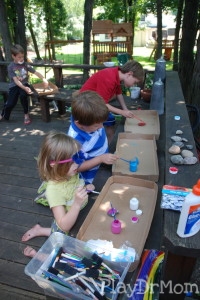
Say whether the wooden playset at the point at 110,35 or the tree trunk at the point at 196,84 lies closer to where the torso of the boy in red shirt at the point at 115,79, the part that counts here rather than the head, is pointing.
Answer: the tree trunk

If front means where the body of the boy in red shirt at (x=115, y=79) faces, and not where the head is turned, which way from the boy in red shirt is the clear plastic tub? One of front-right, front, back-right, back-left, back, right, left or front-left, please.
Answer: right

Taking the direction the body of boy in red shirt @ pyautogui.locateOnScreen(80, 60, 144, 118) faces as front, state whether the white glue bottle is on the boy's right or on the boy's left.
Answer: on the boy's right

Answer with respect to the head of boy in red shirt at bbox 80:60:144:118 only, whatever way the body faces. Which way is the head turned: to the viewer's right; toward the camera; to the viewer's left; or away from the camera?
to the viewer's right

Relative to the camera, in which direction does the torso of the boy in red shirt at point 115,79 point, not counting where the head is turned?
to the viewer's right
